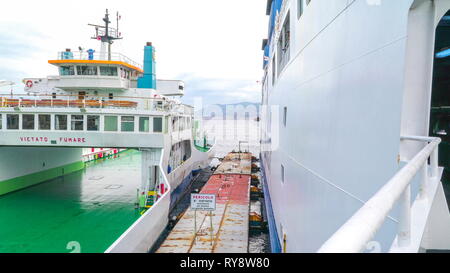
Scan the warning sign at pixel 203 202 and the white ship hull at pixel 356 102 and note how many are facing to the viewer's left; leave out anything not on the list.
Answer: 0

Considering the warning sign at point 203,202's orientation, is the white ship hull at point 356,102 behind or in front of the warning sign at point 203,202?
in front

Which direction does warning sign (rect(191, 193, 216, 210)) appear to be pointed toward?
toward the camera
